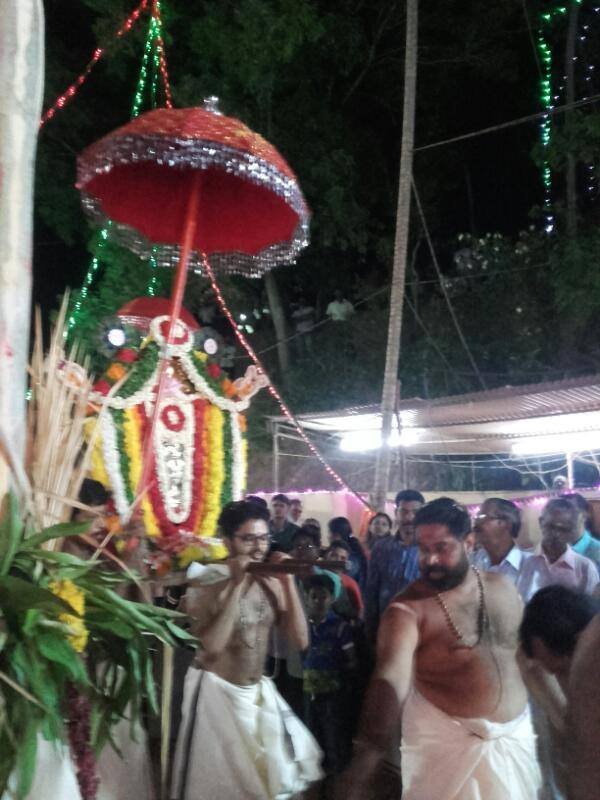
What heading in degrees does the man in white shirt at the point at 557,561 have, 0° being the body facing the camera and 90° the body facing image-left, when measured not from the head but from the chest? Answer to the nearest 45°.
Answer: approximately 0°

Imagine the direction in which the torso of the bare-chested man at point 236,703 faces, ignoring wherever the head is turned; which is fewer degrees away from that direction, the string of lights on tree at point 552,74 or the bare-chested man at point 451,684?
the bare-chested man

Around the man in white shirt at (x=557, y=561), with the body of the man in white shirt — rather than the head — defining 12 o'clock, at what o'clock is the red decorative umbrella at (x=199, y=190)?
The red decorative umbrella is roughly at 2 o'clock from the man in white shirt.

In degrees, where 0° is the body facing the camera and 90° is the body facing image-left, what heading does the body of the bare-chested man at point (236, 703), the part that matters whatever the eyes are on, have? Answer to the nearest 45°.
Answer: approximately 315°

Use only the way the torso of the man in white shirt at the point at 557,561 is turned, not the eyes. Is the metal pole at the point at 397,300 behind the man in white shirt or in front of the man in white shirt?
behind

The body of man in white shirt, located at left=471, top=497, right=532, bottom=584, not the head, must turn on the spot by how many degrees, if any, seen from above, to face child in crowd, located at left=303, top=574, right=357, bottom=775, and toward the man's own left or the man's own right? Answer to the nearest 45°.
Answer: approximately 45° to the man's own right

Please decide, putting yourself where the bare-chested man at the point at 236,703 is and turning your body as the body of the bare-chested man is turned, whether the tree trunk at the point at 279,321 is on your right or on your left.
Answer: on your left

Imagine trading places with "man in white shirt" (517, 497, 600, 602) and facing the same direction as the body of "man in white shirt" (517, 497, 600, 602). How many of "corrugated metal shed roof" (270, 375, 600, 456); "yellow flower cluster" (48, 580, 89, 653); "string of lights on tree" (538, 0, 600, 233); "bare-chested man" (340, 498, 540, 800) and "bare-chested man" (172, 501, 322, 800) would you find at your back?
2
